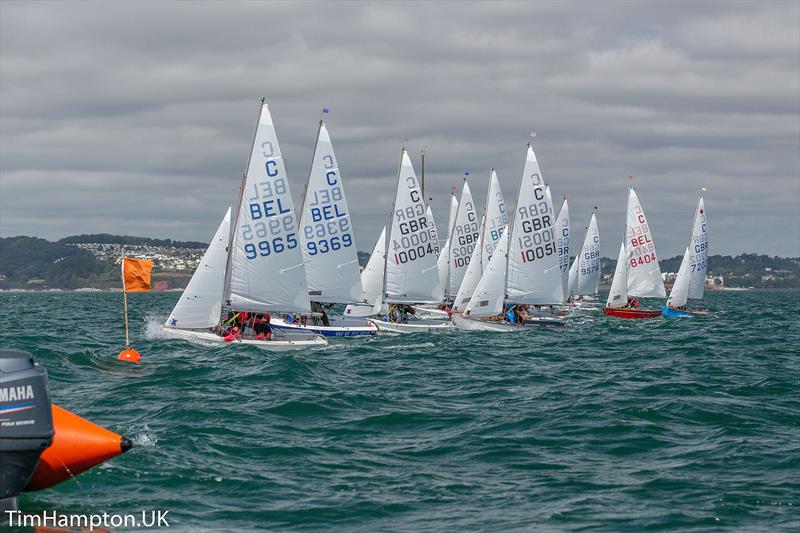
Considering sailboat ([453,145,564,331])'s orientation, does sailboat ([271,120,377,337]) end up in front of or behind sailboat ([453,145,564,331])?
in front

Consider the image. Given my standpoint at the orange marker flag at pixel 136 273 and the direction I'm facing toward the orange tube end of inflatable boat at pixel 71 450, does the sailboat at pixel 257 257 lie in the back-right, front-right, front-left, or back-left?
back-left

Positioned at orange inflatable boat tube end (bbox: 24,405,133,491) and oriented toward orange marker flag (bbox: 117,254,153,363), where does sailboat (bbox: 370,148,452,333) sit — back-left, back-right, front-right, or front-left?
front-right

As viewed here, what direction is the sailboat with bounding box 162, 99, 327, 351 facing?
to the viewer's left

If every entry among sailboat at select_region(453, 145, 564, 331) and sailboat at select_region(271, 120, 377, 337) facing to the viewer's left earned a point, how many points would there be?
2

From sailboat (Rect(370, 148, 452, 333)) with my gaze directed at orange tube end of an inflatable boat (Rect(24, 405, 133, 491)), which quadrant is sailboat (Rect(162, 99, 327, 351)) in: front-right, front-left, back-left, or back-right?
front-right

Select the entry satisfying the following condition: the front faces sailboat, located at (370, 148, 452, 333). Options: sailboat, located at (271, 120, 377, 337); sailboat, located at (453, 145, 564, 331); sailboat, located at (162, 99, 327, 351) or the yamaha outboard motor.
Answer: sailboat, located at (453, 145, 564, 331)

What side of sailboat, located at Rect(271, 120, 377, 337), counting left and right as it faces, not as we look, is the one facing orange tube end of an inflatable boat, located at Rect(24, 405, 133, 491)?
left

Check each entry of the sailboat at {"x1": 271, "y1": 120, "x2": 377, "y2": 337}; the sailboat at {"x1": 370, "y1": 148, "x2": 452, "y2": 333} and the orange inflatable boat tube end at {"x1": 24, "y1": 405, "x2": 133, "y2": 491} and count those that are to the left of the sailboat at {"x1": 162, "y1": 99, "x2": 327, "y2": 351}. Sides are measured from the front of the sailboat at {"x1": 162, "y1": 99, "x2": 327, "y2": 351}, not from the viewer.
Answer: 1

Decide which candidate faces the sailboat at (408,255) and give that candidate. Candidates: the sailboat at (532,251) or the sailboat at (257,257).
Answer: the sailboat at (532,251)

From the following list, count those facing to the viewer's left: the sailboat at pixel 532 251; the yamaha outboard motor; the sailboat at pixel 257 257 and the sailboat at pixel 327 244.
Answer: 4

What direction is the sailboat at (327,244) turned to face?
to the viewer's left

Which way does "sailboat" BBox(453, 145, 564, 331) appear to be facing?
to the viewer's left

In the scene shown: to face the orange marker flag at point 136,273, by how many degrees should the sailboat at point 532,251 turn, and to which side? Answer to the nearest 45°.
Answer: approximately 45° to its left

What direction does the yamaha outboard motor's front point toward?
to the viewer's left
